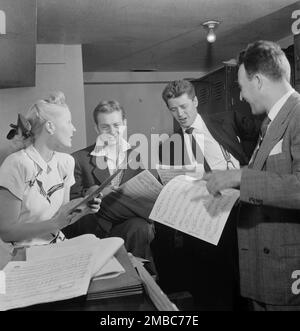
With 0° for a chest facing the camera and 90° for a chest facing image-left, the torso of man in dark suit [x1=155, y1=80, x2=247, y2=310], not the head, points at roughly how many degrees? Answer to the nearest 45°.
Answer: approximately 45°

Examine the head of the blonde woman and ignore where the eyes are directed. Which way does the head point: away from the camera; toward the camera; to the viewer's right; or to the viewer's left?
to the viewer's right

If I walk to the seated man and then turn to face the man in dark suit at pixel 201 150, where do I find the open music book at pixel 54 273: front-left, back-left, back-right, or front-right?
back-right

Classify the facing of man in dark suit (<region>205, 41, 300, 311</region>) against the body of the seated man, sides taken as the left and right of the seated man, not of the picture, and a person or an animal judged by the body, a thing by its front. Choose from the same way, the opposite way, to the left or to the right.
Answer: to the right

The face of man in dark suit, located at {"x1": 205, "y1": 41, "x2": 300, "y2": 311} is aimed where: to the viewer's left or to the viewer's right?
to the viewer's left

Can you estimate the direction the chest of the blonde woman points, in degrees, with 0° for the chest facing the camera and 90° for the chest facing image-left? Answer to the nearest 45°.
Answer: approximately 315°
